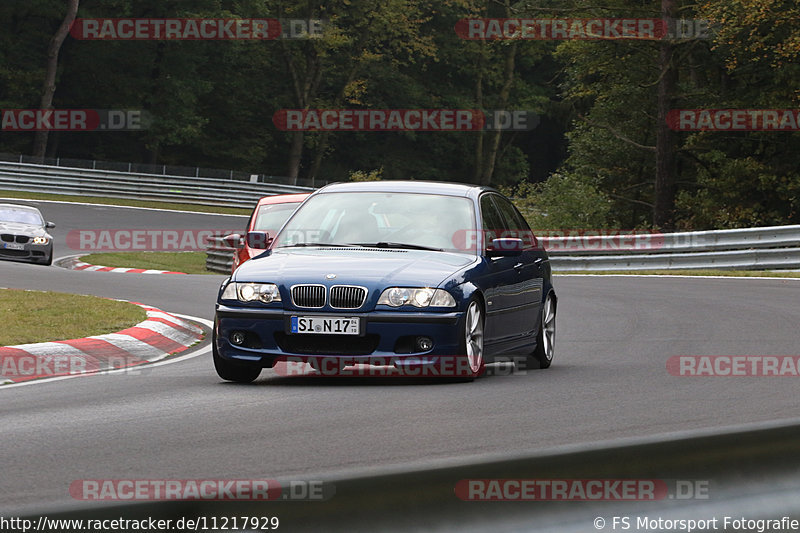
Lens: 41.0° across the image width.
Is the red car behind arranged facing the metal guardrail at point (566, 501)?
yes

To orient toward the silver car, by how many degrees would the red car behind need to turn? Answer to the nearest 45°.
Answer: approximately 135° to its right

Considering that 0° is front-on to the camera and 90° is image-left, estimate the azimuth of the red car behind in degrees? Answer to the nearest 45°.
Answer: approximately 0°

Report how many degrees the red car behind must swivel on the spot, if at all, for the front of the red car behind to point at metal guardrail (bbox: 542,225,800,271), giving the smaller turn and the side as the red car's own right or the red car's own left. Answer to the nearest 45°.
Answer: approximately 135° to the red car's own left

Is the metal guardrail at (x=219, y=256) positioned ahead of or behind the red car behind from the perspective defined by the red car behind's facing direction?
behind
